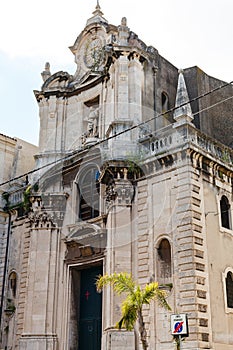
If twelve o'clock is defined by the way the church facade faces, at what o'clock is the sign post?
The sign post is roughly at 10 o'clock from the church facade.

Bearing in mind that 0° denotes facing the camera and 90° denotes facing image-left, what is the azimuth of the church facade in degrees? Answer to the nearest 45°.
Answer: approximately 45°
